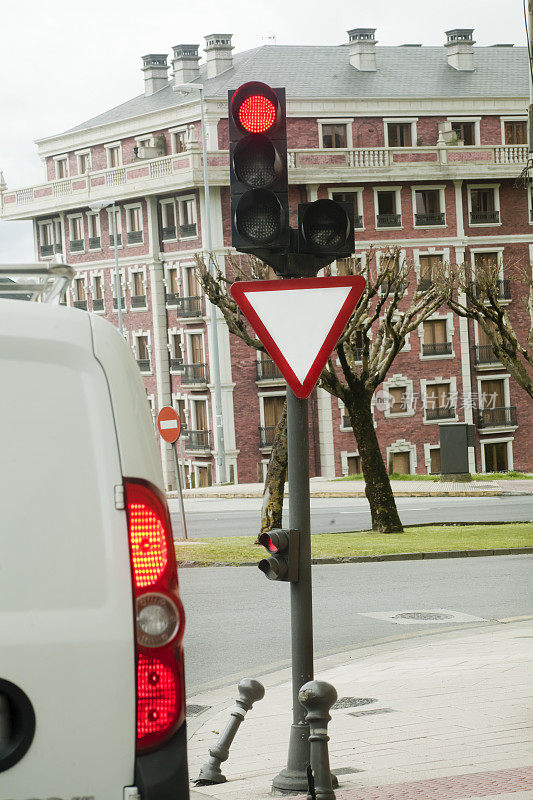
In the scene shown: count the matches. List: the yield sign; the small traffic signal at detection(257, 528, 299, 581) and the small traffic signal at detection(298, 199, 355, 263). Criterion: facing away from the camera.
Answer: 0

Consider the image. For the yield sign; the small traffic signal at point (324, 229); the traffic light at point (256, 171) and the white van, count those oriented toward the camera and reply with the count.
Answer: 3

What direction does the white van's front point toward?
away from the camera

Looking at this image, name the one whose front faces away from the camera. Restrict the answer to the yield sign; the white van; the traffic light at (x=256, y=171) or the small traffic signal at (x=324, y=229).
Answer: the white van

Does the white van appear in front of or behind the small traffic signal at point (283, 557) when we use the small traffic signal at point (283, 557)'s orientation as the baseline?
in front

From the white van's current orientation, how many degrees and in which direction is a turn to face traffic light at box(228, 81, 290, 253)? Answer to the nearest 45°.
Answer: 0° — it already faces it

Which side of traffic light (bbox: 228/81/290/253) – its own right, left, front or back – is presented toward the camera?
front

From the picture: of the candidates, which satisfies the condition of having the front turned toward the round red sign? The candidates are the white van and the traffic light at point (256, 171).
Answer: the white van

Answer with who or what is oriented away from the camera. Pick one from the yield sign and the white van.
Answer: the white van

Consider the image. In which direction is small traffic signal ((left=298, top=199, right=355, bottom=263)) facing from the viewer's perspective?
toward the camera

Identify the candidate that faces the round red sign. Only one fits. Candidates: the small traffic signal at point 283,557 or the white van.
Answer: the white van

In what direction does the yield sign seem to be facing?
toward the camera
